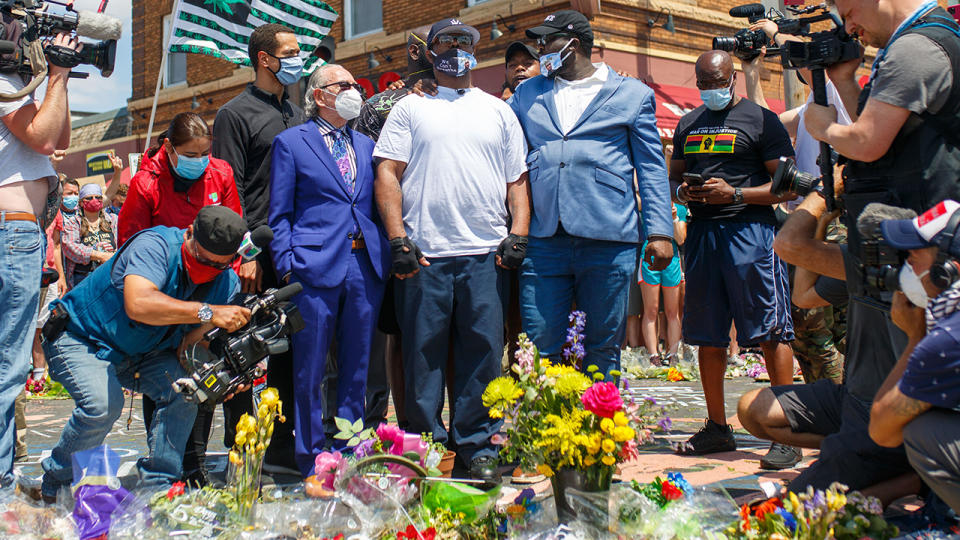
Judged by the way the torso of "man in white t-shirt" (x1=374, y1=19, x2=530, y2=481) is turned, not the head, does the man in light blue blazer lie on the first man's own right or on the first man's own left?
on the first man's own left

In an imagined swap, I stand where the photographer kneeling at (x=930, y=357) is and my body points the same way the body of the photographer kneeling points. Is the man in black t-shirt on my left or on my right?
on my right

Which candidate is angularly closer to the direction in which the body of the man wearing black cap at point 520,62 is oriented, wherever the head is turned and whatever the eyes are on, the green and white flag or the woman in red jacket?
the woman in red jacket

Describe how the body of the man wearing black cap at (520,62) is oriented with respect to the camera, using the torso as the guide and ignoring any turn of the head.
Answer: toward the camera

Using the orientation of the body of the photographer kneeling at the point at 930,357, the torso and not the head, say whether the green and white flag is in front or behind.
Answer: in front

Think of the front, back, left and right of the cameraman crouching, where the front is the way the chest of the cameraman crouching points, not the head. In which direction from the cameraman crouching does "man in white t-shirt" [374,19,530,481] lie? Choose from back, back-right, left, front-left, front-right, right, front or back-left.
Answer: front-left

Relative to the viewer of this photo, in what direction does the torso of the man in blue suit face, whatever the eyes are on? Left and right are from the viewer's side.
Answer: facing the viewer and to the right of the viewer

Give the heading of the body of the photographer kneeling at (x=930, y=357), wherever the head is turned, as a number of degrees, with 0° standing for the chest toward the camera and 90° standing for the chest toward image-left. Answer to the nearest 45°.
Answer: approximately 90°

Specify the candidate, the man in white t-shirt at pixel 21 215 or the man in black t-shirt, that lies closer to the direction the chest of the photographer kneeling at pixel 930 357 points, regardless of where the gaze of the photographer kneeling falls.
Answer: the man in white t-shirt

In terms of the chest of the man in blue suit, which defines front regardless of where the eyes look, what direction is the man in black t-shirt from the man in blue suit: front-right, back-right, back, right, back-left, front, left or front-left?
front-left

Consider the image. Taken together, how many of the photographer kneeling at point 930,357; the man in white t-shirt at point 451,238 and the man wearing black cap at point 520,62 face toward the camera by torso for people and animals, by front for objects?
2

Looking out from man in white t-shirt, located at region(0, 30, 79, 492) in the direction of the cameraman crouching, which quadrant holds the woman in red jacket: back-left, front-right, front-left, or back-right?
front-left

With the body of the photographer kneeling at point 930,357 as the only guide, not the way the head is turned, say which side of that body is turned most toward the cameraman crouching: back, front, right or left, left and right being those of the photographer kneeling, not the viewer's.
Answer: front

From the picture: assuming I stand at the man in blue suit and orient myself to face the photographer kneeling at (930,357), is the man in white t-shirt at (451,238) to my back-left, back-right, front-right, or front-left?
front-left

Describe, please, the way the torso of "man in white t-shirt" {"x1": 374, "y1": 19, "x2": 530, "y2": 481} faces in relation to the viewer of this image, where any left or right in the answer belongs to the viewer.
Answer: facing the viewer

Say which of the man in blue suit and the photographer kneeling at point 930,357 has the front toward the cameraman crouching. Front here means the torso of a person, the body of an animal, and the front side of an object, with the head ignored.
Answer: the photographer kneeling
